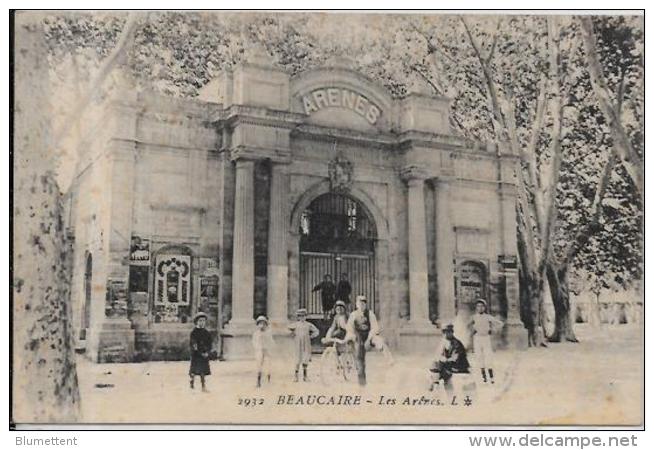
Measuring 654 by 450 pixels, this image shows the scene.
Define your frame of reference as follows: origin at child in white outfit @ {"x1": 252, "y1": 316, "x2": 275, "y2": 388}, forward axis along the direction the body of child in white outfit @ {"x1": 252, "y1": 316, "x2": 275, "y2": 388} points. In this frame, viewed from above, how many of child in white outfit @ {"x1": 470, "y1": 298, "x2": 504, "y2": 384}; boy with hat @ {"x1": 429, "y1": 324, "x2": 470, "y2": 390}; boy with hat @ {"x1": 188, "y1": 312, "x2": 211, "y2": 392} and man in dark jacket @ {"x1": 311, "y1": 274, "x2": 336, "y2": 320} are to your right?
1

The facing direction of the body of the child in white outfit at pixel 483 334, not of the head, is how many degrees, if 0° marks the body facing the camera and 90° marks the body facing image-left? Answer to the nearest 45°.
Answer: approximately 0°

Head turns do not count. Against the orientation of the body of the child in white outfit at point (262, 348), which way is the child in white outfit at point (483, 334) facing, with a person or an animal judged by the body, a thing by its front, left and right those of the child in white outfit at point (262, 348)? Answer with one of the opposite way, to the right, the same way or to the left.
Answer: the same way

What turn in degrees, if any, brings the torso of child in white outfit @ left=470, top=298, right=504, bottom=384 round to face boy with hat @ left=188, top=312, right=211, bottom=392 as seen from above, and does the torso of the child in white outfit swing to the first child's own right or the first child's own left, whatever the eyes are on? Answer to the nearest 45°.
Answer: approximately 90° to the first child's own right

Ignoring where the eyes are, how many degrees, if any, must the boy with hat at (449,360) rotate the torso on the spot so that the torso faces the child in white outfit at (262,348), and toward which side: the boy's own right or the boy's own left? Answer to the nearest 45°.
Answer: approximately 45° to the boy's own right

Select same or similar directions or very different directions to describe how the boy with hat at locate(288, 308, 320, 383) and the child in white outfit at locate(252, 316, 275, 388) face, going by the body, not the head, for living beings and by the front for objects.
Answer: same or similar directions

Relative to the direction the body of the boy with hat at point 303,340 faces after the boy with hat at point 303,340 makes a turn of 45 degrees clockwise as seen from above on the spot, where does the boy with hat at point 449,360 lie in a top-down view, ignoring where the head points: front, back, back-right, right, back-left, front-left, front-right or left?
back-left

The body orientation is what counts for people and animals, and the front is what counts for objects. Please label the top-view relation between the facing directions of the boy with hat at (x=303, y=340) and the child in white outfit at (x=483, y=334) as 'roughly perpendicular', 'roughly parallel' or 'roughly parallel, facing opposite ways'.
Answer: roughly parallel

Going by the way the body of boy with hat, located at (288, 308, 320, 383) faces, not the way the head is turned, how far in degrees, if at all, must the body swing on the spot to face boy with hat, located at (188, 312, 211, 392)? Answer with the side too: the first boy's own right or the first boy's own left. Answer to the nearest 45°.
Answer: approximately 90° to the first boy's own right

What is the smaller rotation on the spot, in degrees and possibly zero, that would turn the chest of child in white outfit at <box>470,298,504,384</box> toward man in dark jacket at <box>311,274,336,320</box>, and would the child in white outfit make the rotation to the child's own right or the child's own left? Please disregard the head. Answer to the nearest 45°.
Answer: approximately 90° to the child's own right

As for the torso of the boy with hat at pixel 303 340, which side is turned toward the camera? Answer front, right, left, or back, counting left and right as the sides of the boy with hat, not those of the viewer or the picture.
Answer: front

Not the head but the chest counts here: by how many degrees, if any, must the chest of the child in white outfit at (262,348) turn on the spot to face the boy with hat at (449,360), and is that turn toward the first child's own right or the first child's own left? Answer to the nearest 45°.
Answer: approximately 90° to the first child's own left

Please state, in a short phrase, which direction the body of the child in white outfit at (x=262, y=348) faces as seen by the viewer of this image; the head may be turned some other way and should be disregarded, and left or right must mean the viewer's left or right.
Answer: facing the viewer

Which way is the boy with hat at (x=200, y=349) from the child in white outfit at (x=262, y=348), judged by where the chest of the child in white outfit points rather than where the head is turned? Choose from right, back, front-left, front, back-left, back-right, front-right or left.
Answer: right

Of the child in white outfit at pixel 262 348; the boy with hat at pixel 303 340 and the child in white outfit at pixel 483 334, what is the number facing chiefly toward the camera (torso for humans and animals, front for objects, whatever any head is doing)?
3
